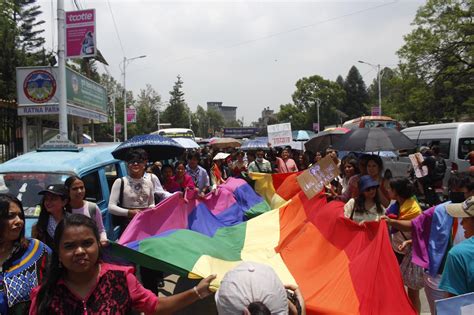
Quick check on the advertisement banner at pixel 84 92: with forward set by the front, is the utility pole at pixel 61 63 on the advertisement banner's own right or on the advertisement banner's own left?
on the advertisement banner's own right

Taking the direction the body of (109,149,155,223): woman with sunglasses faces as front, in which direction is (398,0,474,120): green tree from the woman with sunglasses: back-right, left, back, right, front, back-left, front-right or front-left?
back-left

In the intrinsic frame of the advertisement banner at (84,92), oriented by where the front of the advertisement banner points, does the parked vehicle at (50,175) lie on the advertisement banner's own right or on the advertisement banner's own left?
on the advertisement banner's own right

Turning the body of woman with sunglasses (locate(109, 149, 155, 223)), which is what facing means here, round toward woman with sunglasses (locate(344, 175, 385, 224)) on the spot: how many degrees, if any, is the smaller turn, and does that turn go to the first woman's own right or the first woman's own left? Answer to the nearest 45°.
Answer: approximately 45° to the first woman's own left

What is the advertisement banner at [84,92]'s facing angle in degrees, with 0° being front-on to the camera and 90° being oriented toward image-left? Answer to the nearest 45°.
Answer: approximately 315°

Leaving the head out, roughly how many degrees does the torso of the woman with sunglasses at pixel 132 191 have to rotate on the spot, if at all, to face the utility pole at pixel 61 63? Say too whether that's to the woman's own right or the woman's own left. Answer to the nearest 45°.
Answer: approximately 180°
